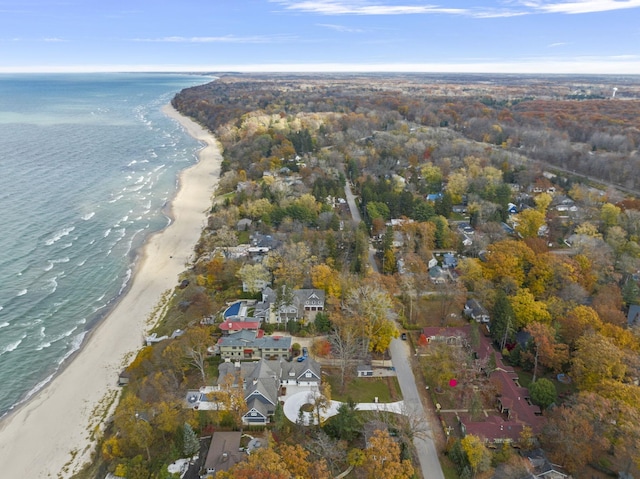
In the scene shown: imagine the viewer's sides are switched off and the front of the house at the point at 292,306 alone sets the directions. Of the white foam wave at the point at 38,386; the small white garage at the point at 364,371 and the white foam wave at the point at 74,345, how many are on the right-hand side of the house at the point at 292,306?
2

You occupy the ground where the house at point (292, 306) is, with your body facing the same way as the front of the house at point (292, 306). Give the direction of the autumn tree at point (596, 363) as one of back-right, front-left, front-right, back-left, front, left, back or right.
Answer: front-left

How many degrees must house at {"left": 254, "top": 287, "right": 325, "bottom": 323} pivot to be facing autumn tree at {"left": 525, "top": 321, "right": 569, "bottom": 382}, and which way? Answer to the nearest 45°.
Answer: approximately 45° to its left

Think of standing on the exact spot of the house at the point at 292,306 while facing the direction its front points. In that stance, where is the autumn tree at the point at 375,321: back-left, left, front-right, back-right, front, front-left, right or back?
front-left

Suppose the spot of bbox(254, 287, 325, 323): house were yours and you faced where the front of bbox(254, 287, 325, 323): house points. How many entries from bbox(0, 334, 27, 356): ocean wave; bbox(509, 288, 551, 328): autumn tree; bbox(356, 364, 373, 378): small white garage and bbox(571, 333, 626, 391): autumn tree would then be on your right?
1

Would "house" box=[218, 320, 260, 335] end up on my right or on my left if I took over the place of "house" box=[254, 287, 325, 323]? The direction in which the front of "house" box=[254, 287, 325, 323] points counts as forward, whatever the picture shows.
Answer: on my right
